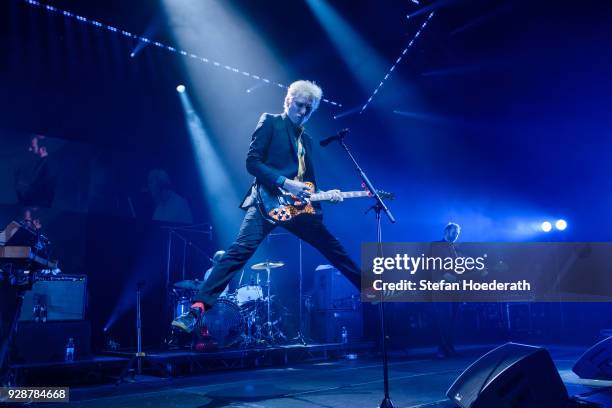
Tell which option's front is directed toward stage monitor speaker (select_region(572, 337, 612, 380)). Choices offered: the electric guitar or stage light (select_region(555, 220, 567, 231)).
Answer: the stage light

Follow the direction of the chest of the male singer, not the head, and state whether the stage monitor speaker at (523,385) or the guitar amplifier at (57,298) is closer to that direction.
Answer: the stage monitor speaker

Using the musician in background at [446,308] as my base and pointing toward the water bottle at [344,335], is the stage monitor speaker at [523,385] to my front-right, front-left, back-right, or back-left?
back-left

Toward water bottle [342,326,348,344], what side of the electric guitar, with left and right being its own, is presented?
back

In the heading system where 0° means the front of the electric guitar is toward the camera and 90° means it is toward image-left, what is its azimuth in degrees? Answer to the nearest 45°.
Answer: approximately 0°

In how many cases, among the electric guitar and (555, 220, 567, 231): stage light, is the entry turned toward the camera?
2

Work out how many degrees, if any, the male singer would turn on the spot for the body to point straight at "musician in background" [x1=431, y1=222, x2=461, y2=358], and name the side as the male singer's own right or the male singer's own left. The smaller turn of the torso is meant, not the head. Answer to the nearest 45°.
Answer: approximately 90° to the male singer's own left

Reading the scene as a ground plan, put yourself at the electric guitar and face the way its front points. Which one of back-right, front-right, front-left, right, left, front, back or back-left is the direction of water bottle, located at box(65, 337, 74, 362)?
back-right
